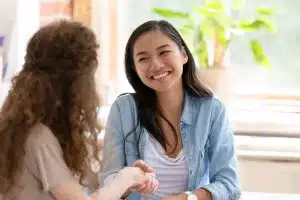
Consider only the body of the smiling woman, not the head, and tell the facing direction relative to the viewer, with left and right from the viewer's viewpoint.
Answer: facing the viewer

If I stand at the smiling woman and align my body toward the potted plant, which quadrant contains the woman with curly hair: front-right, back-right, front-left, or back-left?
back-left

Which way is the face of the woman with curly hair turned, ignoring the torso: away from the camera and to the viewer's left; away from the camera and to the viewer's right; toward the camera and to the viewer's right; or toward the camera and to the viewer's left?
away from the camera and to the viewer's right

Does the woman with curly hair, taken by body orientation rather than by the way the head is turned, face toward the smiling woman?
yes

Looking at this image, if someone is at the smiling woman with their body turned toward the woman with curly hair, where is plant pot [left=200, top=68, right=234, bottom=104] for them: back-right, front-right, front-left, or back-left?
back-right

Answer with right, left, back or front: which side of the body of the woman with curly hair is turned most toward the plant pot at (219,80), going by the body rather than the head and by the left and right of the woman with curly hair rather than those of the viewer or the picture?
front

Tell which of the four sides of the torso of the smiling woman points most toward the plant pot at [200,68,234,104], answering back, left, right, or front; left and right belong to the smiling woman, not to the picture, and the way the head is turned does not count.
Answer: back

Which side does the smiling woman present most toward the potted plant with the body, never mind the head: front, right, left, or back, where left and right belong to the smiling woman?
back

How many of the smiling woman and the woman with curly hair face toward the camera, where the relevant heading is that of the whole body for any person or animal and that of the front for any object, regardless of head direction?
1

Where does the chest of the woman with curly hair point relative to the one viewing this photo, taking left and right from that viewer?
facing away from the viewer and to the right of the viewer

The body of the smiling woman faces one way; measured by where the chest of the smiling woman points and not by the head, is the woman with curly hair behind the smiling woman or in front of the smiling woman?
in front
